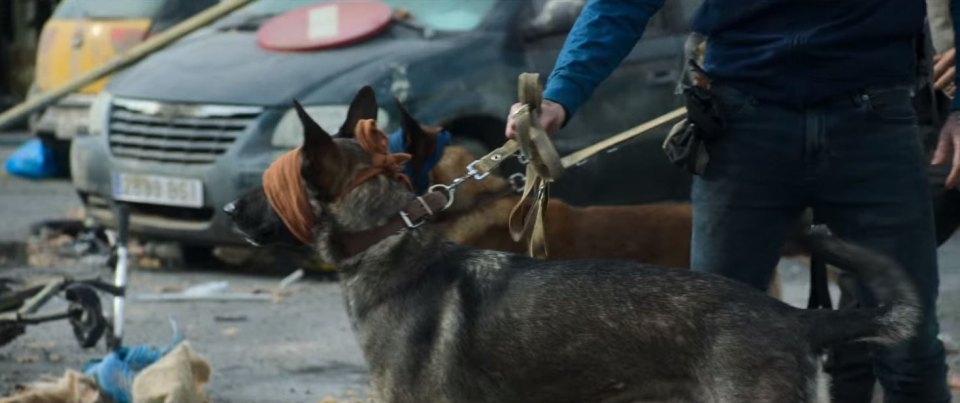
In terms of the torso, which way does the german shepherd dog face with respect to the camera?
to the viewer's left

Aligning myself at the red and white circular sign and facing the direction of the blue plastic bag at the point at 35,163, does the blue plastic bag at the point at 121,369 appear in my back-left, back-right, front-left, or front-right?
back-left

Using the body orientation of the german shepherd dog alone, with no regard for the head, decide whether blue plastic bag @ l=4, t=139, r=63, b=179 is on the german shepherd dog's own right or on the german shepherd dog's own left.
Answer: on the german shepherd dog's own right

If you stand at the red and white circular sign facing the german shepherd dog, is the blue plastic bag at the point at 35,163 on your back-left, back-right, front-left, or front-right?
back-right

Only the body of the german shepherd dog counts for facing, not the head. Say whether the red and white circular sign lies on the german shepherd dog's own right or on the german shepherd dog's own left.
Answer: on the german shepherd dog's own right

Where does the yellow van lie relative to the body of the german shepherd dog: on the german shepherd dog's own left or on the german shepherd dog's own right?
on the german shepherd dog's own right
